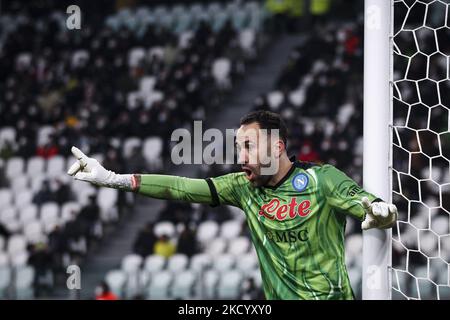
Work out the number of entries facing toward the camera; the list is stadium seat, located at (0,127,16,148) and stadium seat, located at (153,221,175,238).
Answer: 2

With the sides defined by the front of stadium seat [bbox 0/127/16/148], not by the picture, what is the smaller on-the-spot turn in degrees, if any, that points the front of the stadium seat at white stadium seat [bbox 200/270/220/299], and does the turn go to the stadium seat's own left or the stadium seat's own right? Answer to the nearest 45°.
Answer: approximately 45° to the stadium seat's own left

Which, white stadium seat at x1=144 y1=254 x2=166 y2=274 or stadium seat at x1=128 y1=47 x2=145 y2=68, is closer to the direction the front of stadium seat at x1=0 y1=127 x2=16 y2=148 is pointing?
the white stadium seat

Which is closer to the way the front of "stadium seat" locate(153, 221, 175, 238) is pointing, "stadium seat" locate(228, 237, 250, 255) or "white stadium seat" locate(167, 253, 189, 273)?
the white stadium seat

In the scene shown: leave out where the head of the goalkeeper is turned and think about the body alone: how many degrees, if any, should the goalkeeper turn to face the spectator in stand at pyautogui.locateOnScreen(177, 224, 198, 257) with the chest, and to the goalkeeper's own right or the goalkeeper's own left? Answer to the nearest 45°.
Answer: approximately 135° to the goalkeeper's own right

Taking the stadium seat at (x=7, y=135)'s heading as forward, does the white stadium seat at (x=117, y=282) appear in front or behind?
in front

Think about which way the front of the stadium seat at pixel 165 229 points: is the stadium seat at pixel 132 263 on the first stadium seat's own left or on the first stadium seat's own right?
on the first stadium seat's own right

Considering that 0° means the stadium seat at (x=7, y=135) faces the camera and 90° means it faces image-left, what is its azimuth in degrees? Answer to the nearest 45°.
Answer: approximately 0°

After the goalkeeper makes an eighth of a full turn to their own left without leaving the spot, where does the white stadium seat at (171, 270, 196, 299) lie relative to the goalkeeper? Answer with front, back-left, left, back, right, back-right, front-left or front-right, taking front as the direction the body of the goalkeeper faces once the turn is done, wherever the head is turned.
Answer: back

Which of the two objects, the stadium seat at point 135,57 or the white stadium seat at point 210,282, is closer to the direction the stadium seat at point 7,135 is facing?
the white stadium seat

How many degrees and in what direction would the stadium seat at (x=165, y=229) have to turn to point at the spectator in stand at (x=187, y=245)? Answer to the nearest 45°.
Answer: approximately 45° to its left
